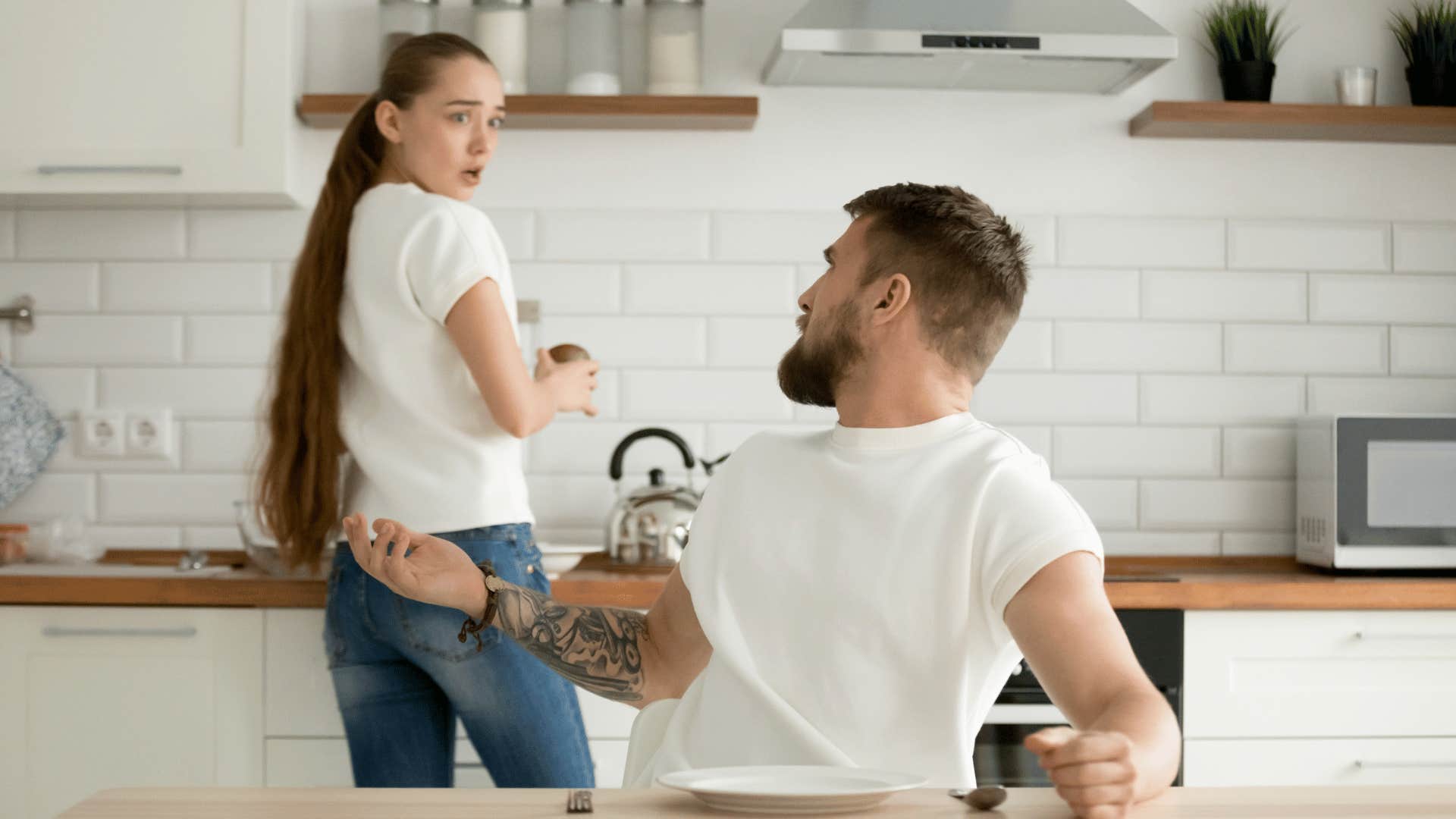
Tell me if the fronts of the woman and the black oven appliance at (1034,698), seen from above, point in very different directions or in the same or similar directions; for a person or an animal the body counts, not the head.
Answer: very different directions

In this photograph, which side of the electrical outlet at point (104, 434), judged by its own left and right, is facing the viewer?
front

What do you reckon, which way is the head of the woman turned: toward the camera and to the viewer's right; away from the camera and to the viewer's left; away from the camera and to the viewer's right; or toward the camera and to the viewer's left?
toward the camera and to the viewer's right

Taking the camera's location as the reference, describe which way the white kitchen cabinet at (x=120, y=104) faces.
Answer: facing the viewer

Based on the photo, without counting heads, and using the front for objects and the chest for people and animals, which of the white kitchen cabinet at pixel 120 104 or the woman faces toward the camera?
the white kitchen cabinet

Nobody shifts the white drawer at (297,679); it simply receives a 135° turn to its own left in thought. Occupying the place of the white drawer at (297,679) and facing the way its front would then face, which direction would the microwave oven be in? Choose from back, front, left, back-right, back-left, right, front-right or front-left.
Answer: front-right

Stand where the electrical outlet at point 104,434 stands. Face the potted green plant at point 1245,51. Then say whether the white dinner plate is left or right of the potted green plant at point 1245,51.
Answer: right

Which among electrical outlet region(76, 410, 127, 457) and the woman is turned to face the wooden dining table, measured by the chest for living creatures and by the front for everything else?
the electrical outlet

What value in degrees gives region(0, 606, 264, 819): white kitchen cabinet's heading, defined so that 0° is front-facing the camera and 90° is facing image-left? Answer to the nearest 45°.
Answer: approximately 0°

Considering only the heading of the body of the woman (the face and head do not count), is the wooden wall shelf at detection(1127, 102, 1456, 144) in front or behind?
in front

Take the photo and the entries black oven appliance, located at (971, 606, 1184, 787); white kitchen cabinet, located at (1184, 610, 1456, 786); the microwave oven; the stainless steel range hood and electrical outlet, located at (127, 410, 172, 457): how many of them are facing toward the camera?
5

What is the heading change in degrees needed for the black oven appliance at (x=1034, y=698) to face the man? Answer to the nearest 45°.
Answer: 0° — it already faces them

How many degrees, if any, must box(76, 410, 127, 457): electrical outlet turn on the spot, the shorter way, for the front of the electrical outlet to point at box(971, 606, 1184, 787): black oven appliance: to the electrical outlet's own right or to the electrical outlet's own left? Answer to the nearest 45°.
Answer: approximately 45° to the electrical outlet's own left
